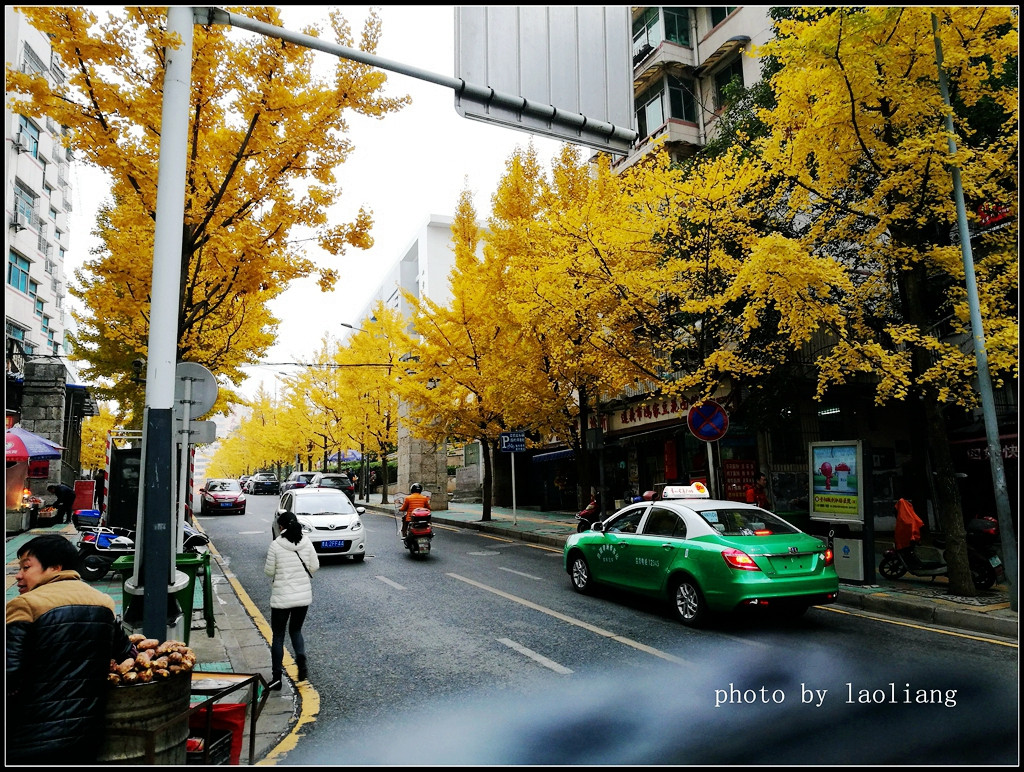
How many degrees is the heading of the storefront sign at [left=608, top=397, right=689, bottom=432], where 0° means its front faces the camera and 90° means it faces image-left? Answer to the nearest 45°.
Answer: approximately 45°

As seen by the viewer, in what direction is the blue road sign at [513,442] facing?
toward the camera

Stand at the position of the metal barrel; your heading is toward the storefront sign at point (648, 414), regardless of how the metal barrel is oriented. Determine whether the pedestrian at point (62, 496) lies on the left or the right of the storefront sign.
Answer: left

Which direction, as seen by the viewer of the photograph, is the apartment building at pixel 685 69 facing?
facing the viewer and to the left of the viewer

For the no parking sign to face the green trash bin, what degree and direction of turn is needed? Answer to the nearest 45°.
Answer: approximately 45° to its right

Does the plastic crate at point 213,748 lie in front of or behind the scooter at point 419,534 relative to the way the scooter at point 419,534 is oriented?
behind

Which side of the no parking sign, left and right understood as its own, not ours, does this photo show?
front

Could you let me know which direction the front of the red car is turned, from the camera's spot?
facing the viewer

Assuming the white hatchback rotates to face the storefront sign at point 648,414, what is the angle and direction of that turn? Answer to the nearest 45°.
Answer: approximately 90° to its left

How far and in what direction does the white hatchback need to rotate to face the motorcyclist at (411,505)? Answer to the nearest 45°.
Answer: approximately 45° to its left

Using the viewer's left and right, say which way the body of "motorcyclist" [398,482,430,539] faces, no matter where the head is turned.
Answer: facing away from the viewer

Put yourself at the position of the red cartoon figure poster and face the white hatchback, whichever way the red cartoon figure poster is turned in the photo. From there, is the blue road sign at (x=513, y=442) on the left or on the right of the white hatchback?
right

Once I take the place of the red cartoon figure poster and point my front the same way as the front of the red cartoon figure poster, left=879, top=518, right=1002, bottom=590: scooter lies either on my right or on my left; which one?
on my left

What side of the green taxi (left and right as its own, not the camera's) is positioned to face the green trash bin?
left
